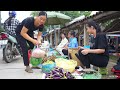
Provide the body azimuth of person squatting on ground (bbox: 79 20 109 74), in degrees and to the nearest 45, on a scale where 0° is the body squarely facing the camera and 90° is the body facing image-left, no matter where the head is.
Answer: approximately 90°

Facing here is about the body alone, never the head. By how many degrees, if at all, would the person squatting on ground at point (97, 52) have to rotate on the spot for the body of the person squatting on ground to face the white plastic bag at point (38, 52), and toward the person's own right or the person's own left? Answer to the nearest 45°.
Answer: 0° — they already face it

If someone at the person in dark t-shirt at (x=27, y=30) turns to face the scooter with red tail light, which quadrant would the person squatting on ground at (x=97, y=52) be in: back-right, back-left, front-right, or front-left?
back-right

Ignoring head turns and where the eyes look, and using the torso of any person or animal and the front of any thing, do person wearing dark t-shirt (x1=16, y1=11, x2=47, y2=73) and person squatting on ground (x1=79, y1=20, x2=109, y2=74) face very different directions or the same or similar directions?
very different directions

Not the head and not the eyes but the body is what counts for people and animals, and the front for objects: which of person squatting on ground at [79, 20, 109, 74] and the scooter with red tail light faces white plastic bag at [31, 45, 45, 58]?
the person squatting on ground

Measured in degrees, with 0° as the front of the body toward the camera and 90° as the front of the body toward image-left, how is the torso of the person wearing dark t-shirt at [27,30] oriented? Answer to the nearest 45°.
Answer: approximately 315°

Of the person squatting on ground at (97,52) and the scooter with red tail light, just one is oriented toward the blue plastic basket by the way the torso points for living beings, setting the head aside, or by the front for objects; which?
the person squatting on ground
